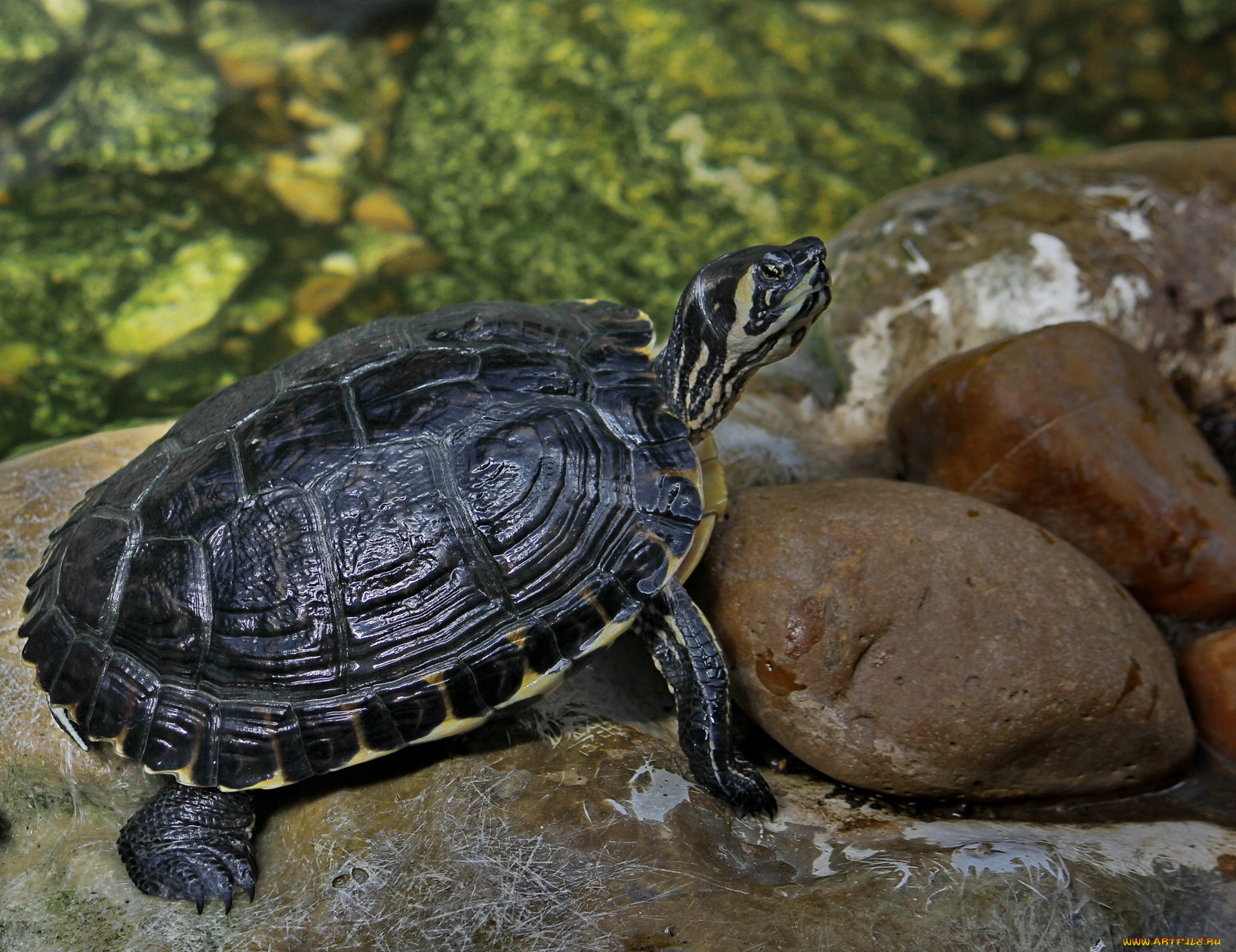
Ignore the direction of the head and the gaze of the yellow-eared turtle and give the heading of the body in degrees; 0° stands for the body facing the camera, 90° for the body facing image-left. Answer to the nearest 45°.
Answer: approximately 270°

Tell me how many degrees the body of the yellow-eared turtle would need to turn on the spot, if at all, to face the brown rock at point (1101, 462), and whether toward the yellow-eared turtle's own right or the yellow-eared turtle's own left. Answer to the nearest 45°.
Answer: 0° — it already faces it

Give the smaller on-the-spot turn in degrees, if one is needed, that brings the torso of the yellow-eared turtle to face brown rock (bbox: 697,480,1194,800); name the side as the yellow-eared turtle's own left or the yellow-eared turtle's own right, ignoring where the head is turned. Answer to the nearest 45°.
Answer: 0° — it already faces it

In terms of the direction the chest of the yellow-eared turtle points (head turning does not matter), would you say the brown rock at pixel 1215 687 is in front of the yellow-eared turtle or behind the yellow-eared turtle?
in front
